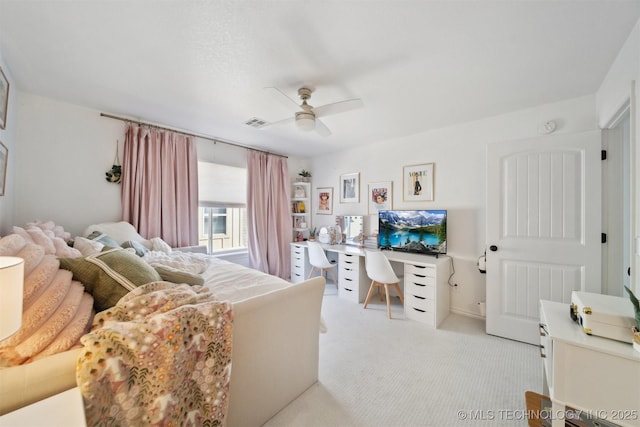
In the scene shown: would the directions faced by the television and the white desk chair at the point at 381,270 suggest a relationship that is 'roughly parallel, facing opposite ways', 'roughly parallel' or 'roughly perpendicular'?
roughly parallel, facing opposite ways

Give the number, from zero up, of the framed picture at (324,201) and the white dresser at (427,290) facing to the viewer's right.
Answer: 0

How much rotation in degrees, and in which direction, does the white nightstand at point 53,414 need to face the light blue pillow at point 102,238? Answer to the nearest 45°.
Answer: approximately 135° to its left

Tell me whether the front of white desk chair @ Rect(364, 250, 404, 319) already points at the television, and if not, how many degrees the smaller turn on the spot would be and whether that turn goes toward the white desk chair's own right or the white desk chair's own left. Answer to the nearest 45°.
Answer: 0° — it already faces it

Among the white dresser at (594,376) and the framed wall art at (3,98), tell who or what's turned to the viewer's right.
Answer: the framed wall art

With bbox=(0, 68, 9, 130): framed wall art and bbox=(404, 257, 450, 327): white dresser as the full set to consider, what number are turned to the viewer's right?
1

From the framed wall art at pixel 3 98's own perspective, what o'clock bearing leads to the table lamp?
The table lamp is roughly at 3 o'clock from the framed wall art.

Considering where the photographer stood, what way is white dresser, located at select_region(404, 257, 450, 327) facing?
facing the viewer and to the left of the viewer

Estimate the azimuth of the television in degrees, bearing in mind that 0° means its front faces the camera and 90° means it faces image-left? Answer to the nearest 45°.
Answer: approximately 45°

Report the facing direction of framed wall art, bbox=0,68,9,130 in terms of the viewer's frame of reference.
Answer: facing to the right of the viewer

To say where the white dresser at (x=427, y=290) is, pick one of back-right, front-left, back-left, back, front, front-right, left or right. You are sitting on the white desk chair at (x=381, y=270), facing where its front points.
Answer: front-right

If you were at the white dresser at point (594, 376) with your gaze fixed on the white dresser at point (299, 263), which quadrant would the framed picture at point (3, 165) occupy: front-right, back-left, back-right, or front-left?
front-left

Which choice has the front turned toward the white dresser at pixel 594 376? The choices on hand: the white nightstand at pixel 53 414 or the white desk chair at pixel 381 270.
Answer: the white nightstand

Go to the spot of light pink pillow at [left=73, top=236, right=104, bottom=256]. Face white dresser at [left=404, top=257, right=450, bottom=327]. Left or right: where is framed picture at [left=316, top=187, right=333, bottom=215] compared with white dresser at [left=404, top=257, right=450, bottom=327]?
left

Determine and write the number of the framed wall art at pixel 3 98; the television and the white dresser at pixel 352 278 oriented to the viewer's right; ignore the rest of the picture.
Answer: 1
